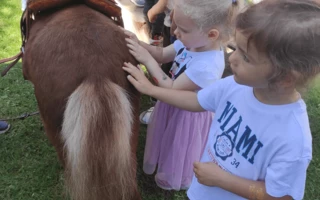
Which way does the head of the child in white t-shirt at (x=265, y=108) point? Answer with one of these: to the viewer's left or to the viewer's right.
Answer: to the viewer's left

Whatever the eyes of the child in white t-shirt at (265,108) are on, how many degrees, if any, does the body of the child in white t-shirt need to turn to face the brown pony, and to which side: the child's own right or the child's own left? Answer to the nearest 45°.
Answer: approximately 45° to the child's own right

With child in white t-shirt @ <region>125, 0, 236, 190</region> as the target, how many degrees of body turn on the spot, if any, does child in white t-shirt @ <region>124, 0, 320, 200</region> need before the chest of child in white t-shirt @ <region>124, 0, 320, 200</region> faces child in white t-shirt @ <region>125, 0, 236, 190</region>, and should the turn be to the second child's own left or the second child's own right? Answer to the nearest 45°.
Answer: approximately 90° to the second child's own right

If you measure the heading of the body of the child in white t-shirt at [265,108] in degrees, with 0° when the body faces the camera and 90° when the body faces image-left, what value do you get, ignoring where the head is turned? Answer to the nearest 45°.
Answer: approximately 45°

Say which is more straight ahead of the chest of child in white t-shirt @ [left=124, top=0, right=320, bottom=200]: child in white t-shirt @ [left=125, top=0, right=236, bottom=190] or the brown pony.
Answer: the brown pony
